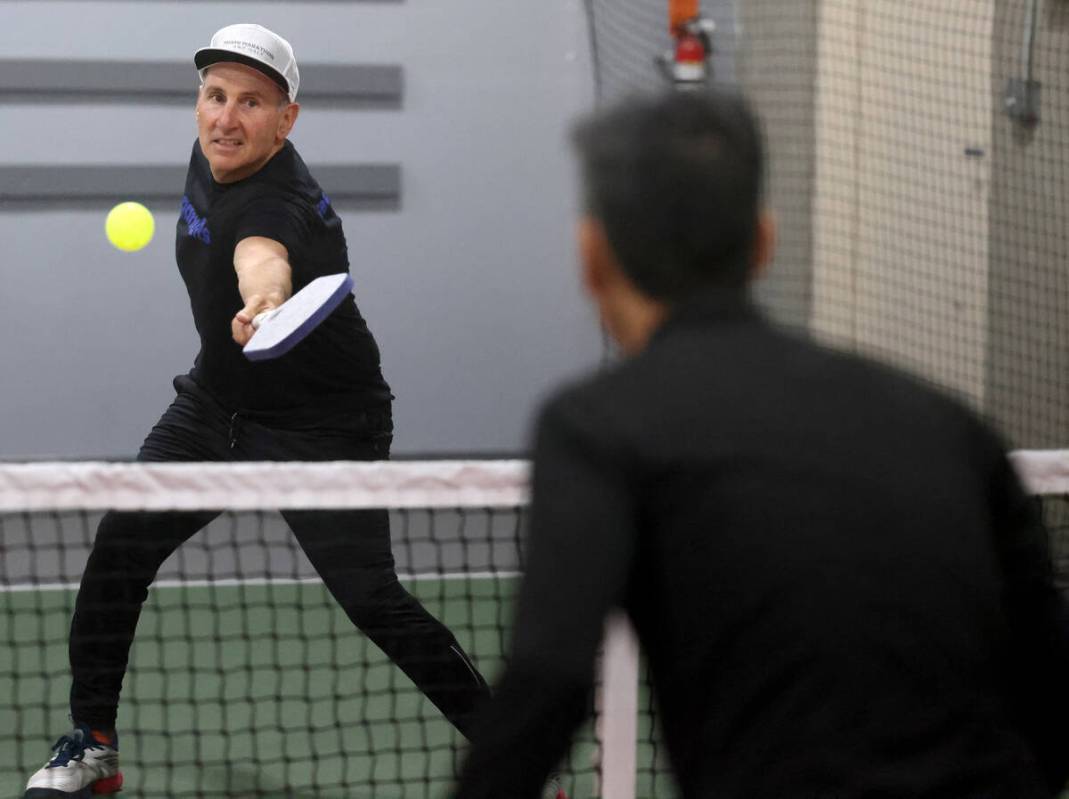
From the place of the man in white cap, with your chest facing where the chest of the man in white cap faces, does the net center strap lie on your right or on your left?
on your left

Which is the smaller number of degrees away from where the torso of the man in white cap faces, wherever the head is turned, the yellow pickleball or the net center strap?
the net center strap

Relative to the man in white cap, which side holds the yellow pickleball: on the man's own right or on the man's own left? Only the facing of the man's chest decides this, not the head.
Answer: on the man's own right
